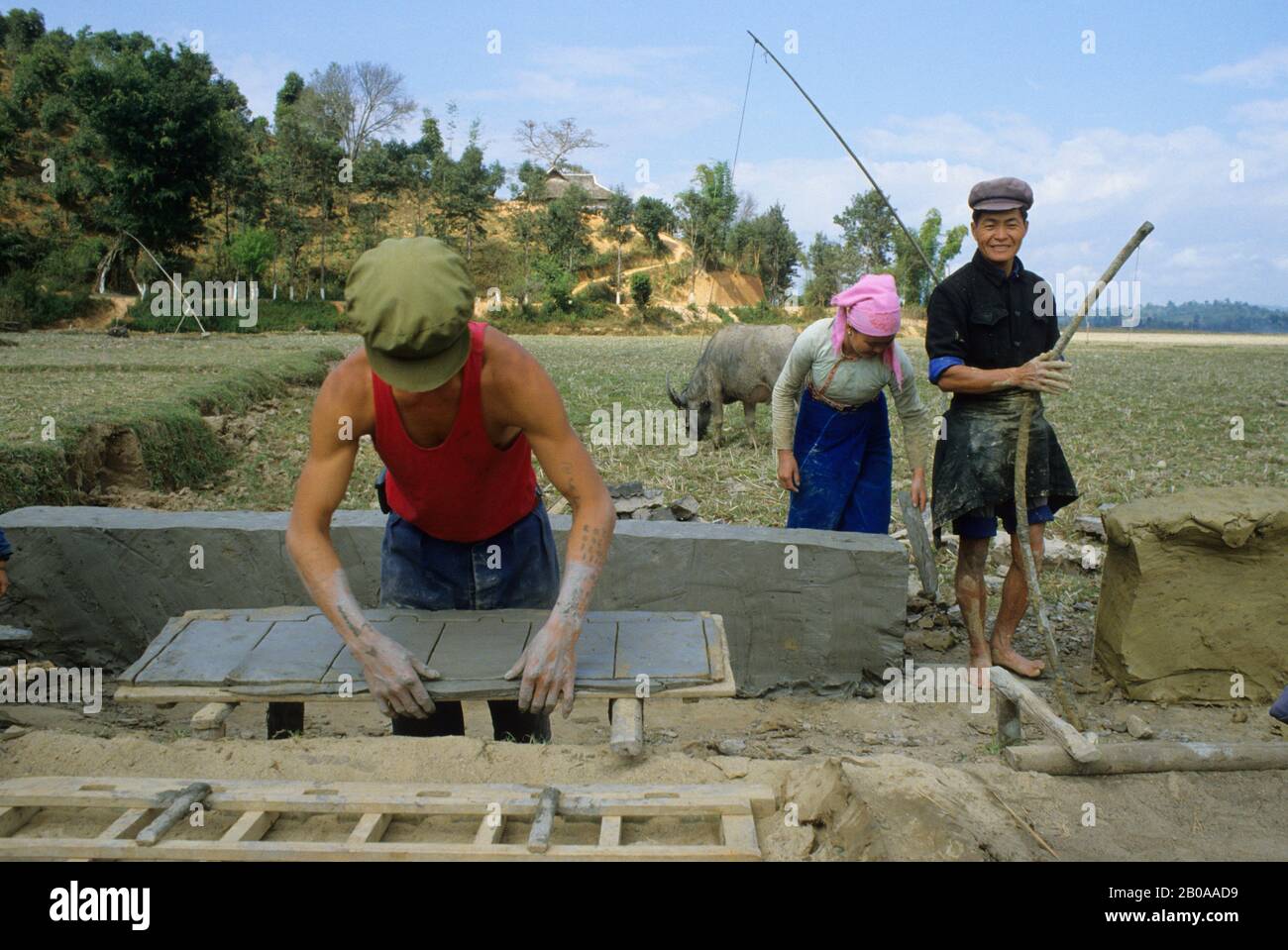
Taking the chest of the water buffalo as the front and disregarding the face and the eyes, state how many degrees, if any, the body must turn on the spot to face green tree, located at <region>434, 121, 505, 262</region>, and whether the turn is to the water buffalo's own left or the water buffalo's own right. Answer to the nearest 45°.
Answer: approximately 90° to the water buffalo's own right

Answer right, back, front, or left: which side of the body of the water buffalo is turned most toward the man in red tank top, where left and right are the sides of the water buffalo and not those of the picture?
left

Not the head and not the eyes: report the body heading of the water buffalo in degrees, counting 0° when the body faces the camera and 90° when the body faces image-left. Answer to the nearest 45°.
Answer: approximately 90°

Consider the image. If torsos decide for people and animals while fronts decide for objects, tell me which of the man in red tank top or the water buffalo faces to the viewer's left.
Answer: the water buffalo

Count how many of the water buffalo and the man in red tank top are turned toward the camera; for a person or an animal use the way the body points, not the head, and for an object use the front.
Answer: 1

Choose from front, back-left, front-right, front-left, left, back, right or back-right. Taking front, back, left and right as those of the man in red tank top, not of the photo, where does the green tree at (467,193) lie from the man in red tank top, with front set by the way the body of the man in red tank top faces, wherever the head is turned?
back

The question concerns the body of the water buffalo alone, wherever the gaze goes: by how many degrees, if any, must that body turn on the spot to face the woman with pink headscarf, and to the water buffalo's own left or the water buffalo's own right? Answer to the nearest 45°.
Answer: approximately 90° to the water buffalo's own left

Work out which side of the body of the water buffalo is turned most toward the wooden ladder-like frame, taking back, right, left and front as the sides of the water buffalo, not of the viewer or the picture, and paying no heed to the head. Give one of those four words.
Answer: left

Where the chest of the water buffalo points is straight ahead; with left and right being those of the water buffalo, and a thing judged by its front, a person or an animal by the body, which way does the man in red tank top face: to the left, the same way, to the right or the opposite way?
to the left

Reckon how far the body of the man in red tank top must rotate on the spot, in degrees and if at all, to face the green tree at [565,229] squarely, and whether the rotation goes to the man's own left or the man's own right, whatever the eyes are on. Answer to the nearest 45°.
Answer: approximately 180°

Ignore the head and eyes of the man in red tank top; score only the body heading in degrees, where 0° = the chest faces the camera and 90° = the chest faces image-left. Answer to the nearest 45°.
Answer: approximately 0°
